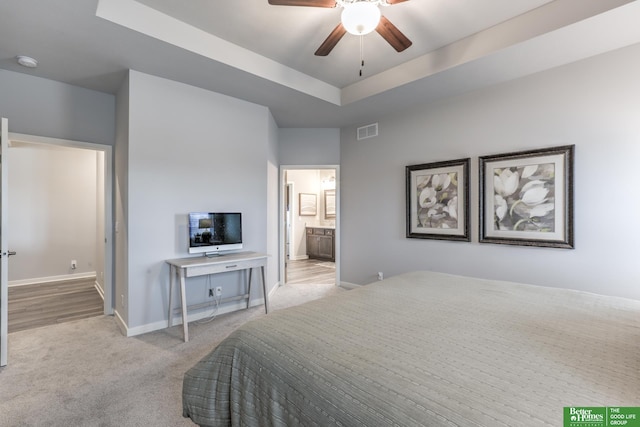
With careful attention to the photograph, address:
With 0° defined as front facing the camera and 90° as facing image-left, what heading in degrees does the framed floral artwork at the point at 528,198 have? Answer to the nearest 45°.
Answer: approximately 45°

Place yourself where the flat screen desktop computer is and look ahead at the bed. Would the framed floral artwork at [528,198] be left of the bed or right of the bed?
left

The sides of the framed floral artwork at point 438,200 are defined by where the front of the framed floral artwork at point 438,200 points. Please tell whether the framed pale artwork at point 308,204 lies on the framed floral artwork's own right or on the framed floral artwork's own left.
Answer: on the framed floral artwork's own right

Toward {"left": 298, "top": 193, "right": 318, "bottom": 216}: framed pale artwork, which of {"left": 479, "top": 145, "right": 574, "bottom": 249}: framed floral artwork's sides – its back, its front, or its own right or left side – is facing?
right

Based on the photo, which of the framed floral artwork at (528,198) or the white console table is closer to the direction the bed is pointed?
the white console table

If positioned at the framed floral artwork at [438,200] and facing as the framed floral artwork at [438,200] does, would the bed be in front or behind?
in front

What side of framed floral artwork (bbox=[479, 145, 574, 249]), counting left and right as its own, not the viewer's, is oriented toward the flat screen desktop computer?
front

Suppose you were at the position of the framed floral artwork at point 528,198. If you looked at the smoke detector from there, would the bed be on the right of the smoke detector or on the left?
left

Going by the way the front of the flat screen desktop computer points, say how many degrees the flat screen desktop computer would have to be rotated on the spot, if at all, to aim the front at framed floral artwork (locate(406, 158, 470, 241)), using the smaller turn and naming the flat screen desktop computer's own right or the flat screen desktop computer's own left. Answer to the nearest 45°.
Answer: approximately 45° to the flat screen desktop computer's own left

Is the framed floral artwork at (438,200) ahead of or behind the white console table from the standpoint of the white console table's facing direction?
ahead

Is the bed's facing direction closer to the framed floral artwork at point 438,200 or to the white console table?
the white console table

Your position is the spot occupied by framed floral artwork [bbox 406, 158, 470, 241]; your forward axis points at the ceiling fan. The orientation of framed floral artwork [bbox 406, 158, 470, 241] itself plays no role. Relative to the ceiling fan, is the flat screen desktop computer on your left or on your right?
right

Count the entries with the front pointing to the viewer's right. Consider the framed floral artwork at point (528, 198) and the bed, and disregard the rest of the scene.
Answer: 0
